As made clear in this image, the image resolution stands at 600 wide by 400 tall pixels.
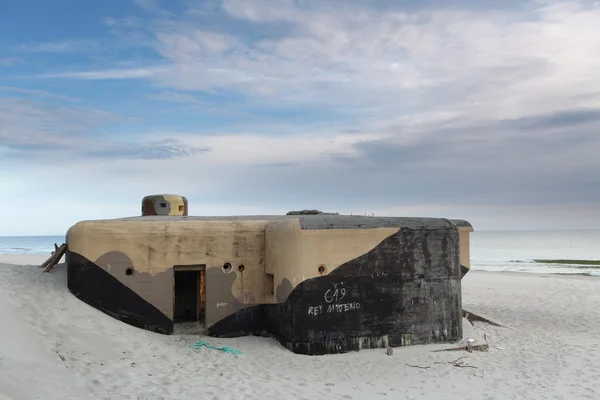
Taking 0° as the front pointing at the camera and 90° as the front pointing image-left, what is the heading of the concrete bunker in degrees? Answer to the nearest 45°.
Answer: approximately 0°

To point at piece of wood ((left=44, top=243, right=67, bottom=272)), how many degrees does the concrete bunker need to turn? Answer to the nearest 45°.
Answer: approximately 90° to its right
